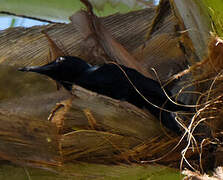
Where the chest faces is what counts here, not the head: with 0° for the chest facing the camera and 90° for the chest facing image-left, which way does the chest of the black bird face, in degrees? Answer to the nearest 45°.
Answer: approximately 90°
